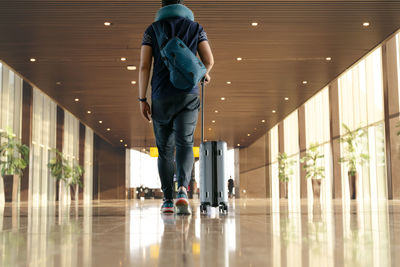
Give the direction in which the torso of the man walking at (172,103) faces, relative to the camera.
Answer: away from the camera

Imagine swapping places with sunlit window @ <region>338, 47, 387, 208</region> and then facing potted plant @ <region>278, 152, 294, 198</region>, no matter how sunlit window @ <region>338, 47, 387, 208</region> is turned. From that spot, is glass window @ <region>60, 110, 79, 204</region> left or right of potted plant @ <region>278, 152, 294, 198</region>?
left

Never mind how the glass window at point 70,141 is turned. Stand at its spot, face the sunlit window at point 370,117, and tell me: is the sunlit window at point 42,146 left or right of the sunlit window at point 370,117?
right
